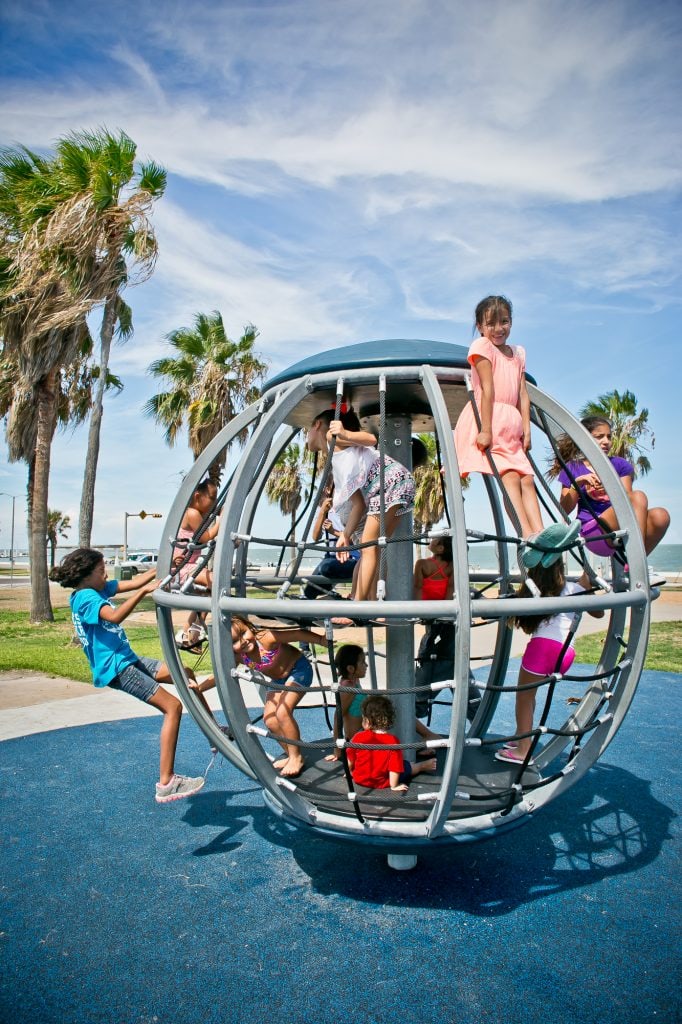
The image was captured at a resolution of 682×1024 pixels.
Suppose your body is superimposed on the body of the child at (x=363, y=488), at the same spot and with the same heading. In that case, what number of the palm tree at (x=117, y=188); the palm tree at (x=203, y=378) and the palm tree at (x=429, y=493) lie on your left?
0

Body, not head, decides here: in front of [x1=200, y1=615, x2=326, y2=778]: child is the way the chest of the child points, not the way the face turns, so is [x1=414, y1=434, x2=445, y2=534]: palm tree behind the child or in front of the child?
behind

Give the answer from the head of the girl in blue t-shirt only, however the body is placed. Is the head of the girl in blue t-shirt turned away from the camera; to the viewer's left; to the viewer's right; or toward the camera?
to the viewer's right

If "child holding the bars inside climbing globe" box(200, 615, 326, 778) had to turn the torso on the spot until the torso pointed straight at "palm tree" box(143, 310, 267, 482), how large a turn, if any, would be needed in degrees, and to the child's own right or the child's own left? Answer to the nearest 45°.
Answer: approximately 135° to the child's own right

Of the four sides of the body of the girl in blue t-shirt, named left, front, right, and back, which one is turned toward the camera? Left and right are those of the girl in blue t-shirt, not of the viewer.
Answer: right

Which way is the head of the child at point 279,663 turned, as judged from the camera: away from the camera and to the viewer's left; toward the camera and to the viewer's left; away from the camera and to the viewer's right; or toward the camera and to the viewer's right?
toward the camera and to the viewer's left

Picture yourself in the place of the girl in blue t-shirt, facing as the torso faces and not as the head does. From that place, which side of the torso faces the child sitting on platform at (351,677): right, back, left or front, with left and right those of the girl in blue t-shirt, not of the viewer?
front

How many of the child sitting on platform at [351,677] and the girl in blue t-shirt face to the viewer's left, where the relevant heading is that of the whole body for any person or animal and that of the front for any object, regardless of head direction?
0

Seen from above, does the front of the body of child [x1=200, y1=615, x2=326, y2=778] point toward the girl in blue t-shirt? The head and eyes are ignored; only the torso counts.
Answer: no

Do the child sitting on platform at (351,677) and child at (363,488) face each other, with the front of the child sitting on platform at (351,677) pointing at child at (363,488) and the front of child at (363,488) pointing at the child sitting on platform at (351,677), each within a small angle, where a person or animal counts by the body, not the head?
no
